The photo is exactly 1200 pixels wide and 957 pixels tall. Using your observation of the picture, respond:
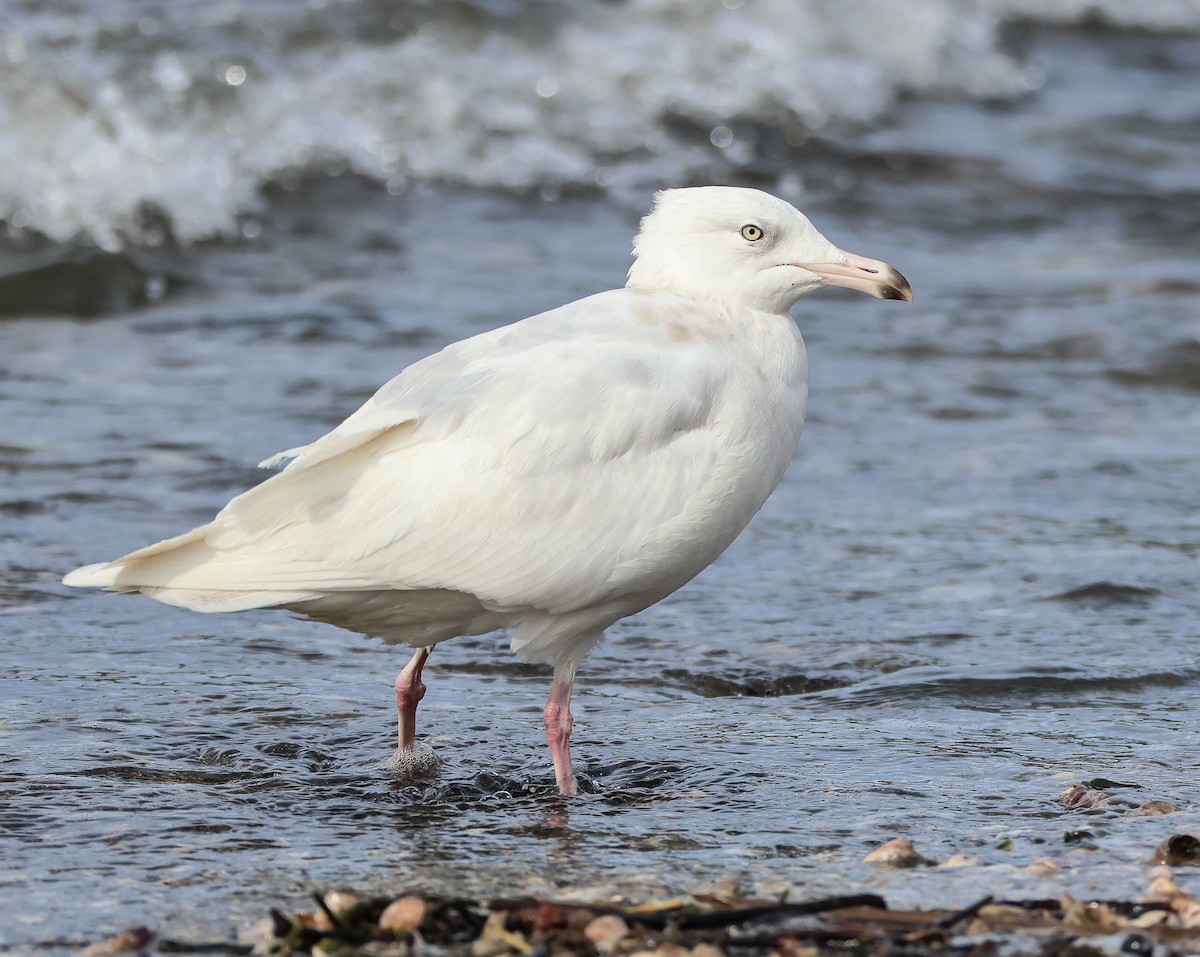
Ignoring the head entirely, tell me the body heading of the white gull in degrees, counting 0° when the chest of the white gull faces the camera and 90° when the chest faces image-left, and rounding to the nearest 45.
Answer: approximately 270°

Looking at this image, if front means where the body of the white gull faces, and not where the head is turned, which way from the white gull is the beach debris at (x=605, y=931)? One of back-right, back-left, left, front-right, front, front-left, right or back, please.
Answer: right

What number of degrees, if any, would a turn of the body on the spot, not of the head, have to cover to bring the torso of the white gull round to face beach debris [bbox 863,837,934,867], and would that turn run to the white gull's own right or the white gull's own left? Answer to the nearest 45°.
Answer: approximately 45° to the white gull's own right

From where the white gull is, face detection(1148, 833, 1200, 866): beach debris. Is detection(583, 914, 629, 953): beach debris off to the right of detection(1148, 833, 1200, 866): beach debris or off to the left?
right

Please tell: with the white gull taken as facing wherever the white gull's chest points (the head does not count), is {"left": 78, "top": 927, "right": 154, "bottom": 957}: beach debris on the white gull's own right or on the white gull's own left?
on the white gull's own right

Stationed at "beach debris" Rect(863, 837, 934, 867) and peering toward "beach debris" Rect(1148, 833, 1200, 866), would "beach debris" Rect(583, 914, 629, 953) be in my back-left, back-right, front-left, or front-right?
back-right

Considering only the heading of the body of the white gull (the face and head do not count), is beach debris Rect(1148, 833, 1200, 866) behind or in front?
in front

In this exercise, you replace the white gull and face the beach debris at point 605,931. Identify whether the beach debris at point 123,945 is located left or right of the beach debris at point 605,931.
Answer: right

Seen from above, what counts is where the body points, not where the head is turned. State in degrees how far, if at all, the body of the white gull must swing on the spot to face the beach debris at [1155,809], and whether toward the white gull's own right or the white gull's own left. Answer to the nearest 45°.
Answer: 0° — it already faces it
